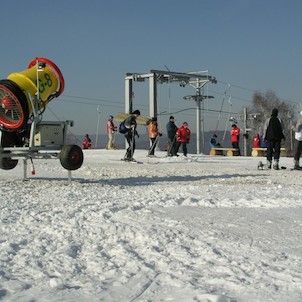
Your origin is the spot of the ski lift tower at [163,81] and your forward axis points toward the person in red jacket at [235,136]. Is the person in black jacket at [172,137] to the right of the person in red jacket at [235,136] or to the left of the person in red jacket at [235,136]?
right

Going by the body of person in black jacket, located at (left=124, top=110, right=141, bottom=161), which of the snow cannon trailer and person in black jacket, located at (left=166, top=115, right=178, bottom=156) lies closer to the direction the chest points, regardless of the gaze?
the person in black jacket

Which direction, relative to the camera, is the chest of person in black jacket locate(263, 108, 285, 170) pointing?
away from the camera

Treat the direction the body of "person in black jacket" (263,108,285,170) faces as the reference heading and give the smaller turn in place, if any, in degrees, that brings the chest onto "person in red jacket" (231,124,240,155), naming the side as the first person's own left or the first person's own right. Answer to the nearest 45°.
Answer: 0° — they already face them

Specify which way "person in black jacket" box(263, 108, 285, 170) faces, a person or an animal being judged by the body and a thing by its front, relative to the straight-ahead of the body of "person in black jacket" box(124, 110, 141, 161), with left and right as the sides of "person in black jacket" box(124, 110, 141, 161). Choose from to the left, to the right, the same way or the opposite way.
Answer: to the left

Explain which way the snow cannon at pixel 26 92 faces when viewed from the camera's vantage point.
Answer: facing away from the viewer and to the right of the viewer

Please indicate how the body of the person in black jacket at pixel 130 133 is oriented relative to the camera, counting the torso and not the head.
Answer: to the viewer's right

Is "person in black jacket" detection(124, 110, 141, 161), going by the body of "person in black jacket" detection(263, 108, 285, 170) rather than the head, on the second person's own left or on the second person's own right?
on the second person's own left
